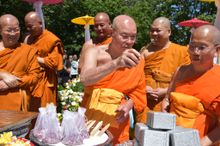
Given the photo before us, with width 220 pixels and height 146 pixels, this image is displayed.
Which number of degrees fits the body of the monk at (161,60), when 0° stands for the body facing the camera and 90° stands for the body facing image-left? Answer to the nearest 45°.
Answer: approximately 45°

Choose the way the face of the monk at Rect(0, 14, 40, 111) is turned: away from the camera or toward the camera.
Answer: toward the camera

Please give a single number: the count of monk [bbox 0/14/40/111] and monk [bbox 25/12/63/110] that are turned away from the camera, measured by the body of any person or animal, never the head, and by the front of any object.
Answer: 0

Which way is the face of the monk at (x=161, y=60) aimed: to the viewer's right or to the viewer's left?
to the viewer's left

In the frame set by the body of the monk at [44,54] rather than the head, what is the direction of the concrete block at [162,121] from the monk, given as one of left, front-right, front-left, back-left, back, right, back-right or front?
front-left

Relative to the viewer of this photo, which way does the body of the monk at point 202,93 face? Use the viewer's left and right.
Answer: facing the viewer and to the left of the viewer

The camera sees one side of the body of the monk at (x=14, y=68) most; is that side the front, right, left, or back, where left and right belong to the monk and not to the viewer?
front

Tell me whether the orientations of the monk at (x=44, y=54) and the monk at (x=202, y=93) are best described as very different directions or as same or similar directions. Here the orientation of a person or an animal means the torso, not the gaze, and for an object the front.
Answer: same or similar directions

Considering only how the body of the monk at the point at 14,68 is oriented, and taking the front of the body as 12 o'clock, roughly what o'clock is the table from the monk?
The table is roughly at 12 o'clock from the monk.

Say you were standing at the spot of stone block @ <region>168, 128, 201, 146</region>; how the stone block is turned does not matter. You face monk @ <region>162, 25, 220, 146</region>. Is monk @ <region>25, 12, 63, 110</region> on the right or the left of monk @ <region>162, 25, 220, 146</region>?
left

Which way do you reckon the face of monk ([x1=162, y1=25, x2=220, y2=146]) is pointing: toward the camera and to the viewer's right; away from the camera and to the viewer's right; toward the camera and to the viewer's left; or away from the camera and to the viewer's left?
toward the camera and to the viewer's left

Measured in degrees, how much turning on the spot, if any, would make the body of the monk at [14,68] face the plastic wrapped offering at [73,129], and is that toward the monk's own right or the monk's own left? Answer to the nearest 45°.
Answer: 0° — they already face it

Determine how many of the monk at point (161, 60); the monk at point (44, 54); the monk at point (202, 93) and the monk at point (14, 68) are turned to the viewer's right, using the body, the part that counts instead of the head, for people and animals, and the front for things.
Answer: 0

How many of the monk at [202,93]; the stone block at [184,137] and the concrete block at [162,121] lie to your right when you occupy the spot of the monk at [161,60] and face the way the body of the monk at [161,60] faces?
0

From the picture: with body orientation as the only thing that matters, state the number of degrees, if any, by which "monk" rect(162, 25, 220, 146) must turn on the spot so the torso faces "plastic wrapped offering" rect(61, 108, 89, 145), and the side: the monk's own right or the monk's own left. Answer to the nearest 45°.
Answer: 0° — they already face it

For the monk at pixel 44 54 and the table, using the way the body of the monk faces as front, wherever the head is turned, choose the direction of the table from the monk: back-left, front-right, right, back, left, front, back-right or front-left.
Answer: front-left

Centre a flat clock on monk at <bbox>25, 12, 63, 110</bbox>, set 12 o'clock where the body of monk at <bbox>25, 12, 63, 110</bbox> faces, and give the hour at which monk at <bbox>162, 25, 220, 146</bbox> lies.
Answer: monk at <bbox>162, 25, 220, 146</bbox> is roughly at 10 o'clock from monk at <bbox>25, 12, 63, 110</bbox>.
